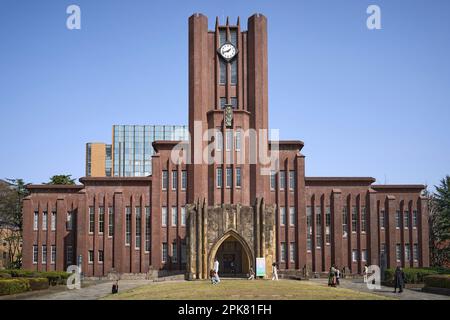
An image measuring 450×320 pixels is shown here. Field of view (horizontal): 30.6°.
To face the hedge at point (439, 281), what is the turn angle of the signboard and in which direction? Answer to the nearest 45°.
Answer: approximately 45° to its left

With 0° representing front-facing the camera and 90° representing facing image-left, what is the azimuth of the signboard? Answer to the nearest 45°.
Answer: approximately 0°

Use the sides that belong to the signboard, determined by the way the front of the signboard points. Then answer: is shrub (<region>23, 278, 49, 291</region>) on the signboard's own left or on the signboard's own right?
on the signboard's own right

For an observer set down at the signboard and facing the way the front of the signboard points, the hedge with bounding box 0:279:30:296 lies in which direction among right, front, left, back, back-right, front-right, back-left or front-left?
front-right
